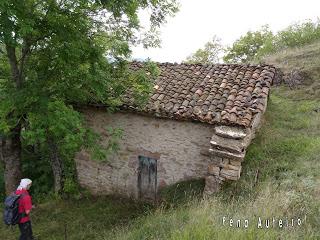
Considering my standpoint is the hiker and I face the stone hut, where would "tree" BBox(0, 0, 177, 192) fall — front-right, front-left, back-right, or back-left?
front-left

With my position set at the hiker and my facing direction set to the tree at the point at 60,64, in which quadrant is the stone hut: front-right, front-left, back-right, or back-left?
front-right

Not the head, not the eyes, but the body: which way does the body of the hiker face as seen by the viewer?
to the viewer's right

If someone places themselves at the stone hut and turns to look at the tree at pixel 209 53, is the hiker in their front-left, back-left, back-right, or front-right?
back-left

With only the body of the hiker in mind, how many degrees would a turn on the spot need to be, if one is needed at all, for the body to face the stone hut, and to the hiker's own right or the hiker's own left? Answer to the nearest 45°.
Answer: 0° — they already face it

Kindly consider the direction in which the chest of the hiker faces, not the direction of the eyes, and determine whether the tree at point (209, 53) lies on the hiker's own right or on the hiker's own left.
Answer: on the hiker's own left
